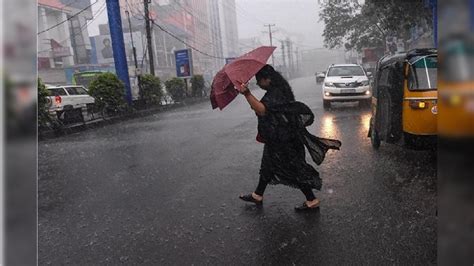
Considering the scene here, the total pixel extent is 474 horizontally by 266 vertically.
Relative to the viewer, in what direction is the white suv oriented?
toward the camera

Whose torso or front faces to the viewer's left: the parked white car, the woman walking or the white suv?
the woman walking

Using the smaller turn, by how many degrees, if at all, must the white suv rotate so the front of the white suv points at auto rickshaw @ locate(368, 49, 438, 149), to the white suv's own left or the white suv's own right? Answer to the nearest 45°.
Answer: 0° — it already faces it

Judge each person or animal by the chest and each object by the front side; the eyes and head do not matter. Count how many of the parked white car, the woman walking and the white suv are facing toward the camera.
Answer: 1

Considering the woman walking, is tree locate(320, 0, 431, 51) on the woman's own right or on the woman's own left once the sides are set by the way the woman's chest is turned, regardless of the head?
on the woman's own right

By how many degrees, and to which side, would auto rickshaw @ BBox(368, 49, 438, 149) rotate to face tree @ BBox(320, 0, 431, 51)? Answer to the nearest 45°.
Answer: approximately 135° to its left

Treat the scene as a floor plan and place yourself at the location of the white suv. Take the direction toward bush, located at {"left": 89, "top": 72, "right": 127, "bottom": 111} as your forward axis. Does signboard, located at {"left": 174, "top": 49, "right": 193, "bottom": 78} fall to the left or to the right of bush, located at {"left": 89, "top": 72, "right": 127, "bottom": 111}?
right

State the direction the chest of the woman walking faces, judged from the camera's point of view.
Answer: to the viewer's left

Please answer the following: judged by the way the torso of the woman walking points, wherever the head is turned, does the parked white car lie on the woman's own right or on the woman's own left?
on the woman's own right

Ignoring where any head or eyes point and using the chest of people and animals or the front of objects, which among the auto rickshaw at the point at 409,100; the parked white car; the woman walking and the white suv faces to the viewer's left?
the woman walking

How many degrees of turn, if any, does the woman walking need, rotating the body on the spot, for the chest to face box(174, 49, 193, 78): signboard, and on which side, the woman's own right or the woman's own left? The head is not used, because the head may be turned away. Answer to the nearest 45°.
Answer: approximately 90° to the woman's own right

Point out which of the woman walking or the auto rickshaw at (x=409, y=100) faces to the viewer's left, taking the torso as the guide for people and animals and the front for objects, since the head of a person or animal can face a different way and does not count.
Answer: the woman walking
